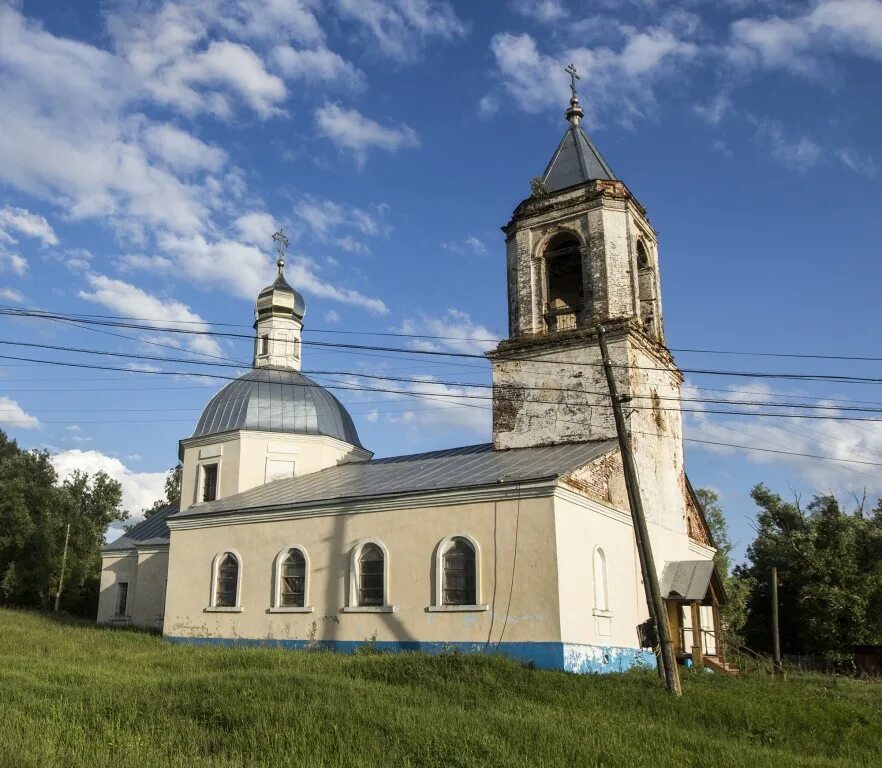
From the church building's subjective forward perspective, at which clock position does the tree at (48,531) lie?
The tree is roughly at 6 o'clock from the church building.

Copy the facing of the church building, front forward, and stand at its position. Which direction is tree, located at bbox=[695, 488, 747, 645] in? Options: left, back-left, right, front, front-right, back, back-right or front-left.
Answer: left

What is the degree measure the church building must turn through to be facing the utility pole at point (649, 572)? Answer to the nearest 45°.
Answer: approximately 45° to its right

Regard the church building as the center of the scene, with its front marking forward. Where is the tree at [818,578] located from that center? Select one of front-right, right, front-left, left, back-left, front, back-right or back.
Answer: left

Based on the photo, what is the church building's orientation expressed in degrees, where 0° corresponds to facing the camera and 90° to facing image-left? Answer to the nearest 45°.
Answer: approximately 315°

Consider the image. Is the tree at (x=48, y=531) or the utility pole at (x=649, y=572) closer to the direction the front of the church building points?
the utility pole
